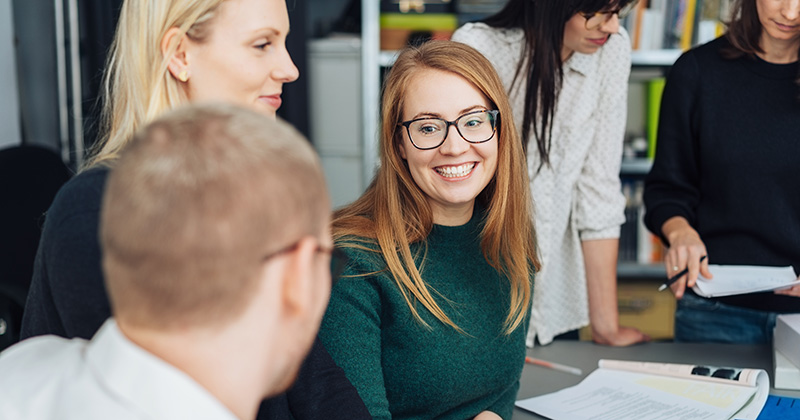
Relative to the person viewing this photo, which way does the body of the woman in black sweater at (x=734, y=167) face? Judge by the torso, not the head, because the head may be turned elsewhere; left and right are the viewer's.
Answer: facing the viewer

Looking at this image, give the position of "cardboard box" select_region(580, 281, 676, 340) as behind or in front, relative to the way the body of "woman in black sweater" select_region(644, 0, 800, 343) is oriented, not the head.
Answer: behind

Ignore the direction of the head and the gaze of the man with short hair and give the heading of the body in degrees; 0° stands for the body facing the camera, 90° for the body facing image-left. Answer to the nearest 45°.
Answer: approximately 225°

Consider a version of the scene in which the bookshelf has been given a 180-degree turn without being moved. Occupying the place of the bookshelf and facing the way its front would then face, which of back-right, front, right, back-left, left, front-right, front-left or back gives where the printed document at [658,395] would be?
back

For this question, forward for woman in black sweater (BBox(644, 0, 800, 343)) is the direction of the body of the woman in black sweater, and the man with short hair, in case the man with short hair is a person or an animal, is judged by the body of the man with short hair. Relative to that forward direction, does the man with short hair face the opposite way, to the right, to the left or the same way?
the opposite way

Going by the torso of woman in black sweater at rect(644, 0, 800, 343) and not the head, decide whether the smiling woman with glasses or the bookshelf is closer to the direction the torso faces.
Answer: the smiling woman with glasses

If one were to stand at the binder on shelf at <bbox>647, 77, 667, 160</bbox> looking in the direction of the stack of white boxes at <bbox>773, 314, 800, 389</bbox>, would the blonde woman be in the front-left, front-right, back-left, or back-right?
front-right

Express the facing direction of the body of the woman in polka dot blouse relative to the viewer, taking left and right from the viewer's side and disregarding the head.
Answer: facing the viewer and to the right of the viewer

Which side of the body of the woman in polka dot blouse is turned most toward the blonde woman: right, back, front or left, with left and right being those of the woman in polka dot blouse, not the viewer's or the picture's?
right

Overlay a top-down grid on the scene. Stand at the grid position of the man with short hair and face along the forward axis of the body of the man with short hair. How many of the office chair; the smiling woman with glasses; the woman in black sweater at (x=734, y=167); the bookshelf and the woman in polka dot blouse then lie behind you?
0

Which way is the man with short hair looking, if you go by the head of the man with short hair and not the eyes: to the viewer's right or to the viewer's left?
to the viewer's right

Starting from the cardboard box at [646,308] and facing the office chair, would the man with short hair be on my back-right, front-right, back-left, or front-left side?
front-left

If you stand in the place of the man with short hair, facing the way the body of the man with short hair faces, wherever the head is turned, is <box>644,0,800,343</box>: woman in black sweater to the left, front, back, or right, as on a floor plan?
front

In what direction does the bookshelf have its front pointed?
toward the camera

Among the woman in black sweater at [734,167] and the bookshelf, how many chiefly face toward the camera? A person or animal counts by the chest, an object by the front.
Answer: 2

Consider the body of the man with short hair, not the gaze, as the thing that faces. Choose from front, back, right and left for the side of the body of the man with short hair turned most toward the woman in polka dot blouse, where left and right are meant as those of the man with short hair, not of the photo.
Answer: front

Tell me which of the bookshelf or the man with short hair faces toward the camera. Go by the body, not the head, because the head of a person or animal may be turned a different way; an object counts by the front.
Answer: the bookshelf

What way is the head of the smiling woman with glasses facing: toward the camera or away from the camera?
toward the camera
